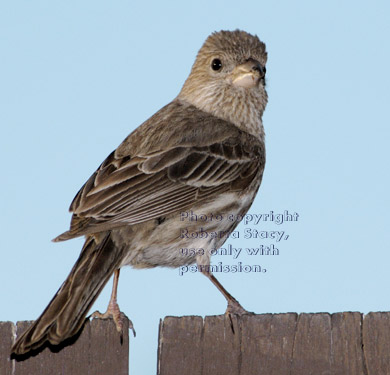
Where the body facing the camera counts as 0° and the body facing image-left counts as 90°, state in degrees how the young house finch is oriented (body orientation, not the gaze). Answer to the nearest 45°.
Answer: approximately 270°
